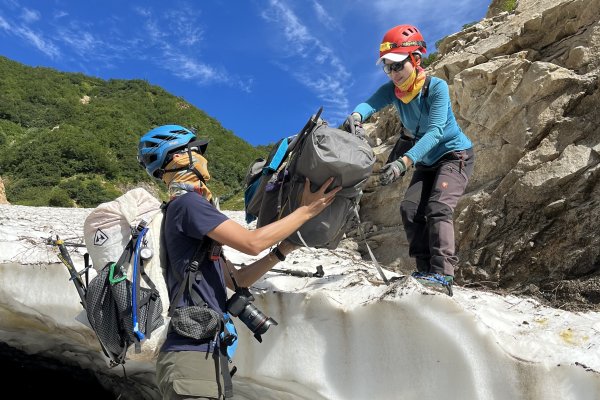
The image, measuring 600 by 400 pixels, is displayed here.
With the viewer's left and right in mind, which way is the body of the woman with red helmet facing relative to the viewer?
facing the viewer and to the left of the viewer

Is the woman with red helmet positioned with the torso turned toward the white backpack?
yes

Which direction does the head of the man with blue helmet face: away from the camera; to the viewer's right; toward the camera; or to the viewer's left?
to the viewer's right

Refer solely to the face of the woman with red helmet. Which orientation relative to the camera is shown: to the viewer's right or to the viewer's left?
to the viewer's left

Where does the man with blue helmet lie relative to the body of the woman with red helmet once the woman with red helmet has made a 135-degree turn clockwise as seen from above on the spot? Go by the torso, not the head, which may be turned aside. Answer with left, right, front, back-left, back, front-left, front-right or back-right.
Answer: back-left

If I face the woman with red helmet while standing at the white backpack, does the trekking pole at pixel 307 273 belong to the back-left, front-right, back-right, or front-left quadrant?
front-left
